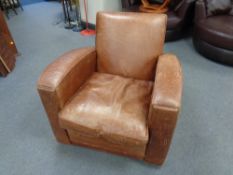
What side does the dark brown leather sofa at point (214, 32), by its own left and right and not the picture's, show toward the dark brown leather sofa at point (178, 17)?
right

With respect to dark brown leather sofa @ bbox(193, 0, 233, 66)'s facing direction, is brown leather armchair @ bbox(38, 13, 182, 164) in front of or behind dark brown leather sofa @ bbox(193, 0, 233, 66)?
in front

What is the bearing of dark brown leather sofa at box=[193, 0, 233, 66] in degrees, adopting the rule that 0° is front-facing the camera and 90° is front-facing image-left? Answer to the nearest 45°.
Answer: approximately 45°

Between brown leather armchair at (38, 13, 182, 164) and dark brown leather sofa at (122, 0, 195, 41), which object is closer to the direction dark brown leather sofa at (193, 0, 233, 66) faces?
the brown leather armchair
